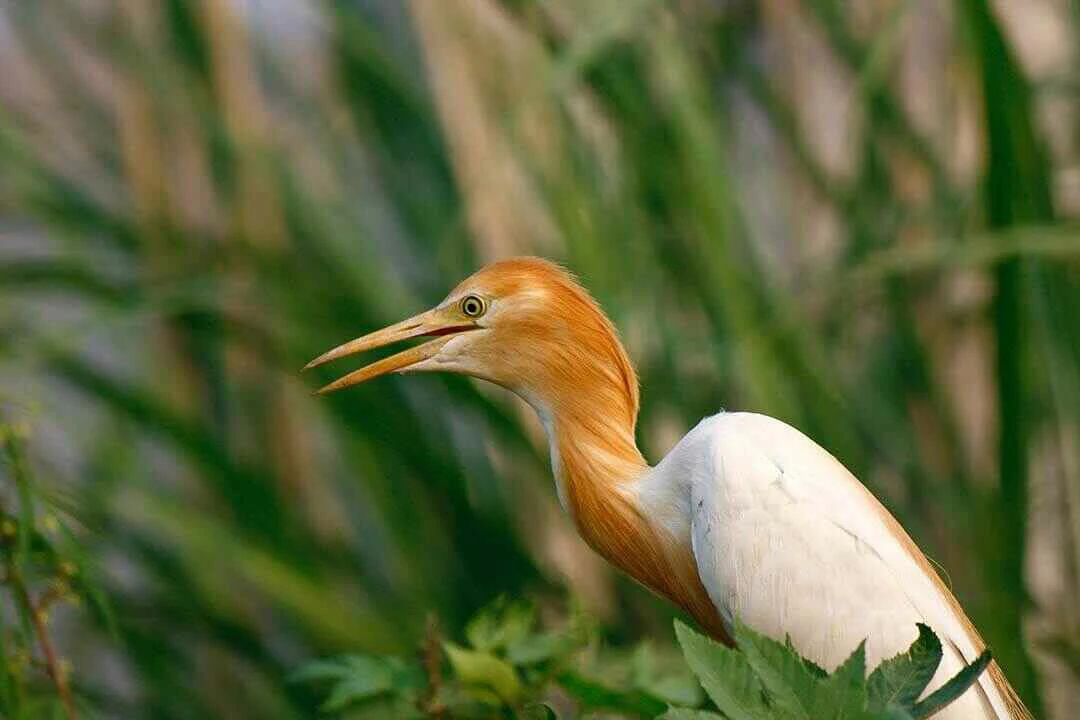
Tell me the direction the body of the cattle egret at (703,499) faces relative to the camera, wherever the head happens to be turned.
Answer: to the viewer's left
